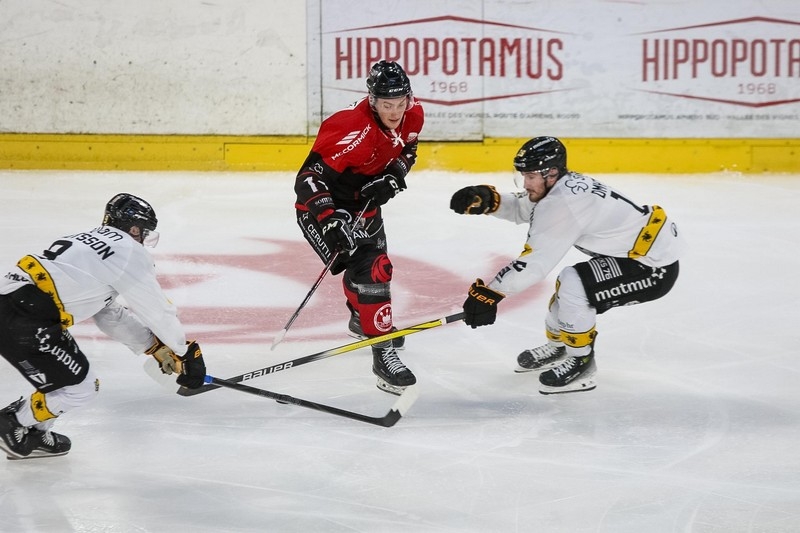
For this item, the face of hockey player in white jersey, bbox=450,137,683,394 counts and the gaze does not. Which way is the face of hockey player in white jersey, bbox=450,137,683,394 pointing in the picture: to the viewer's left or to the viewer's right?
to the viewer's left

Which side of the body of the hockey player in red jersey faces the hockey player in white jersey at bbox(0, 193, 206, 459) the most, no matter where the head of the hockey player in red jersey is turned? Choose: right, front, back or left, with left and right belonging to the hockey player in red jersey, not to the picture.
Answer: right

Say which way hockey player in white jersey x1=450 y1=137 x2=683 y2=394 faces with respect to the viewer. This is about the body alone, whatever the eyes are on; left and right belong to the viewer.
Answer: facing to the left of the viewer
